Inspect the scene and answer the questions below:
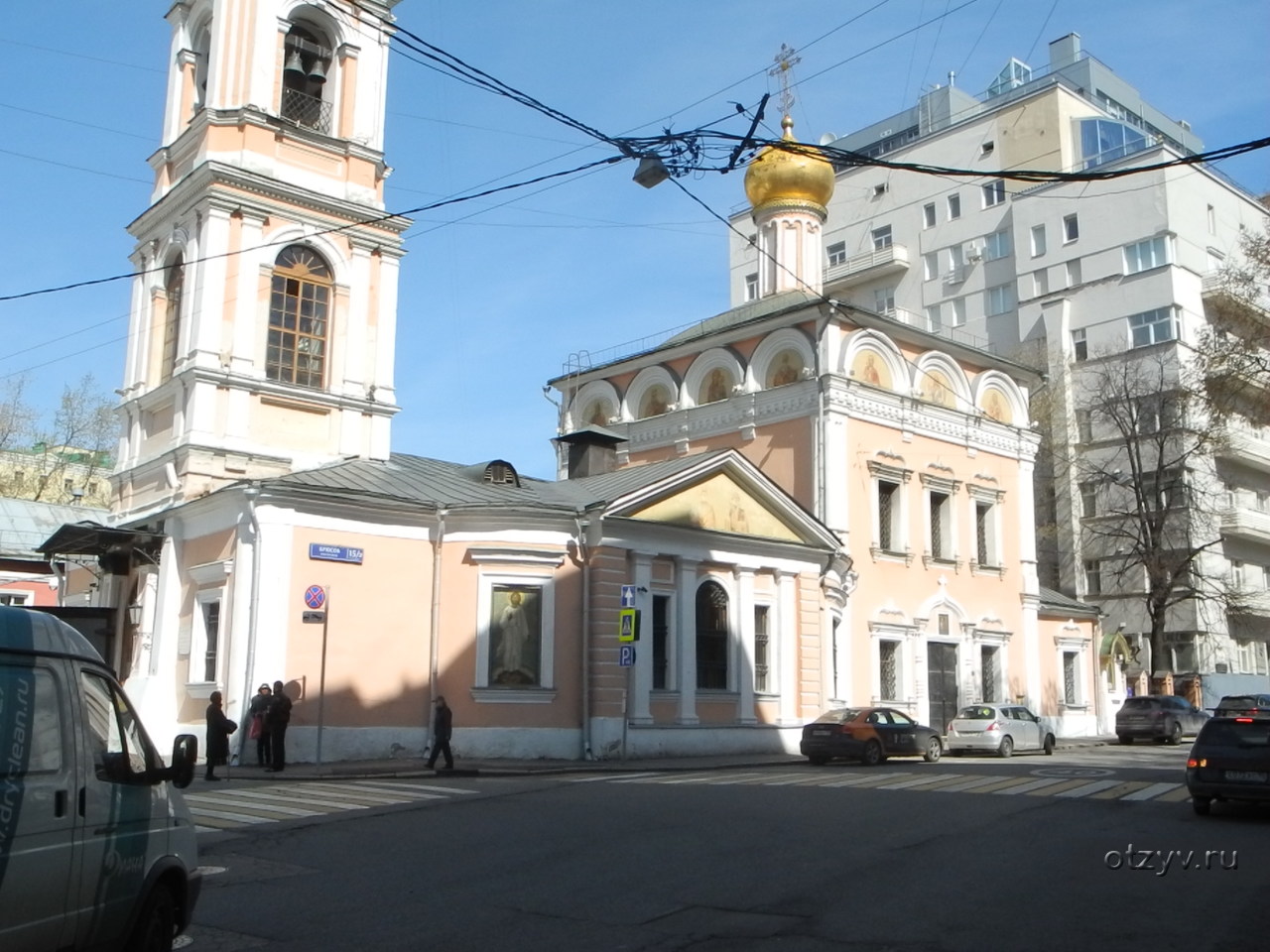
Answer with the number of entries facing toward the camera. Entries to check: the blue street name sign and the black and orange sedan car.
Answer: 1

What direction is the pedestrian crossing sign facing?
toward the camera

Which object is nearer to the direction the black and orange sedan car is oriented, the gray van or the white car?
the white car

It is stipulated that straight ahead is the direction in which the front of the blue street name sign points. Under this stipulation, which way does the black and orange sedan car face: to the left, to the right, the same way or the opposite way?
to the left

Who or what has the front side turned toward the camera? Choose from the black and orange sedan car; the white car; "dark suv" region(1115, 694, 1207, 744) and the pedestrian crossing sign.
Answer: the pedestrian crossing sign

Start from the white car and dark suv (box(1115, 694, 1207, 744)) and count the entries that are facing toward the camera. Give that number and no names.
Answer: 0

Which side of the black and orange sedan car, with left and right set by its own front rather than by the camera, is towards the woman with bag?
back

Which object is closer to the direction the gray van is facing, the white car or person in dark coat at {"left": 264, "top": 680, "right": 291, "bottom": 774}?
the white car

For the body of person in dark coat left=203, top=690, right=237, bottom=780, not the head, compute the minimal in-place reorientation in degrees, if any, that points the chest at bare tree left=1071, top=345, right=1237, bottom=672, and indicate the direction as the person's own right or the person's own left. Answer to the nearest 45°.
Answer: approximately 45° to the person's own left

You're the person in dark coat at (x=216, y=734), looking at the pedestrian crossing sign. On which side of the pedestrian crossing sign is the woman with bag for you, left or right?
left
